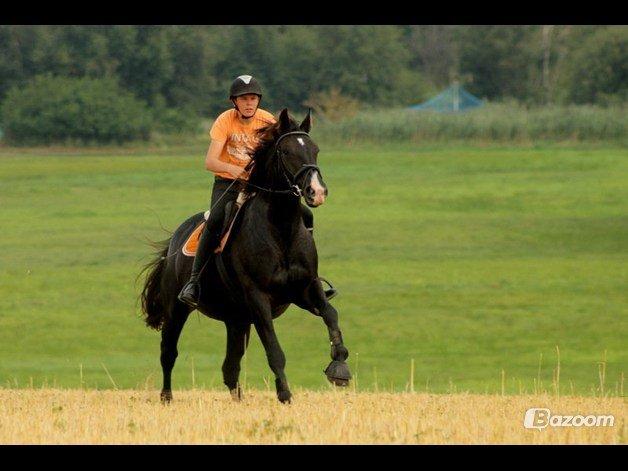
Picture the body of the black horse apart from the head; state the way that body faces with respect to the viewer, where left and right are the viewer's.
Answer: facing the viewer and to the right of the viewer
